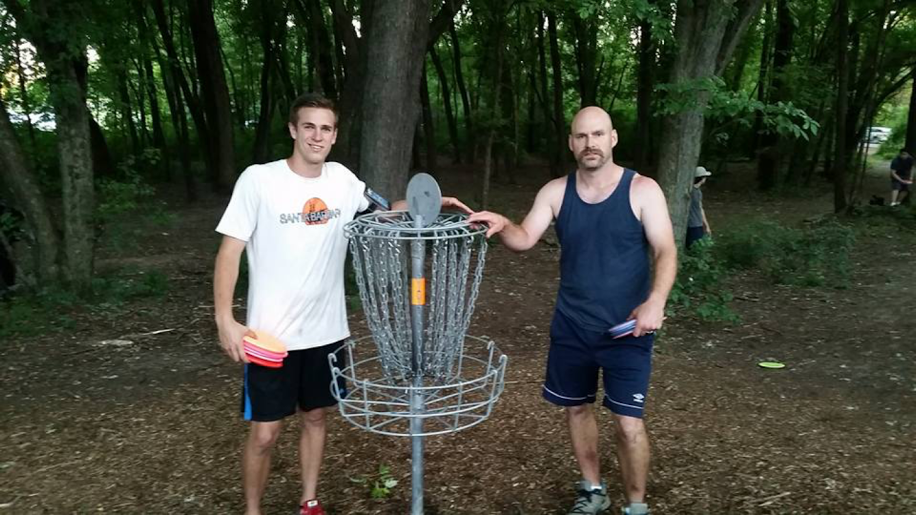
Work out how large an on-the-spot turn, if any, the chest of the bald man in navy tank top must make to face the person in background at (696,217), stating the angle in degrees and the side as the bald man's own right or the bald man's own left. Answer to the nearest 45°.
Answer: approximately 180°

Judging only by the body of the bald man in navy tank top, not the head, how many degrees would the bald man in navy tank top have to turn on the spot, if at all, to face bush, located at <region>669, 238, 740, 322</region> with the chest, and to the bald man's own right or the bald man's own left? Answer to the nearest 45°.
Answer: approximately 180°

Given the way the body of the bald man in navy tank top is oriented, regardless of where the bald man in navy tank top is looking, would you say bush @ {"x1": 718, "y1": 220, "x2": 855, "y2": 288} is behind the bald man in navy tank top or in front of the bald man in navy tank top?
behind

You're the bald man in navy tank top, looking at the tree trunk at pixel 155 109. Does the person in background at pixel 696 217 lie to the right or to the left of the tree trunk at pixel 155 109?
right

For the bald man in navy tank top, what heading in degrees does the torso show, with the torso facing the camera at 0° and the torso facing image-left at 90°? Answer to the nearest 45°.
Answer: approximately 0°

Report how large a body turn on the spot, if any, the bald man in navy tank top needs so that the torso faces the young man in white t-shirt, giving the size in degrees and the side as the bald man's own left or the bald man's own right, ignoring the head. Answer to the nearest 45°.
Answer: approximately 90° to the bald man's own right

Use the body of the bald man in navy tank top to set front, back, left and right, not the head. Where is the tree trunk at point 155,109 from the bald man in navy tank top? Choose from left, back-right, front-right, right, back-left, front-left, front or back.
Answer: back-right

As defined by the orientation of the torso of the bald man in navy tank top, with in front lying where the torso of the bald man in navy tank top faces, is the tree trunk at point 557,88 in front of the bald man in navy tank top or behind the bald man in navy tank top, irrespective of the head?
behind
